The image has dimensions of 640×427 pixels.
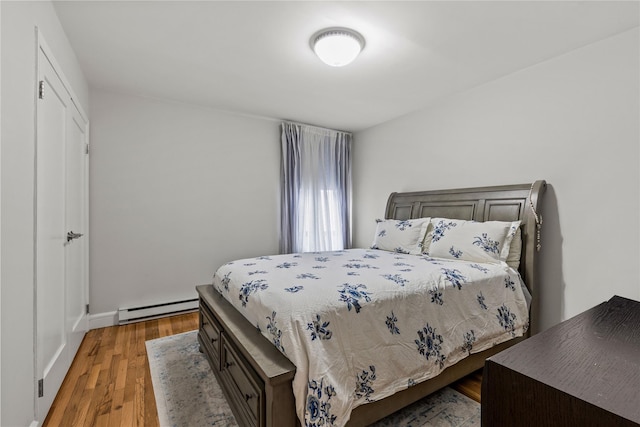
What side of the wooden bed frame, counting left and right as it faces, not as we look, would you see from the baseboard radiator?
right

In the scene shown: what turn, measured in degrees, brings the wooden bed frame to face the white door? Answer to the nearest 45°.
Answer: approximately 45° to its right

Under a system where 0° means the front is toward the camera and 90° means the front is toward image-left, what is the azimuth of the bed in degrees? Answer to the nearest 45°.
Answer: approximately 45°

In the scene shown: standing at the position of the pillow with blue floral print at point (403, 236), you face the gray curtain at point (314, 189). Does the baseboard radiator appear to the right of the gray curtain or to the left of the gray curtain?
left
